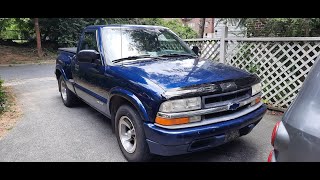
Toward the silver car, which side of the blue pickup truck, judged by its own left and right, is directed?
front

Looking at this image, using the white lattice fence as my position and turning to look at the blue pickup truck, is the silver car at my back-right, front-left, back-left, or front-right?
front-left

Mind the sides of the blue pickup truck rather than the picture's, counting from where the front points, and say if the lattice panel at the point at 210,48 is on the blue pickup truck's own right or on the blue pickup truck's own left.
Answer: on the blue pickup truck's own left

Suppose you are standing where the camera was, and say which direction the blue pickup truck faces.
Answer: facing the viewer and to the right of the viewer

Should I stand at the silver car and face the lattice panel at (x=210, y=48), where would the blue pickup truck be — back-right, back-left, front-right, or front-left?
front-left

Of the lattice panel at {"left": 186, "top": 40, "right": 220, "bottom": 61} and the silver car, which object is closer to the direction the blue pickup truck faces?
the silver car

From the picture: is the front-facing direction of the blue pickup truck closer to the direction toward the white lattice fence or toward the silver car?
the silver car

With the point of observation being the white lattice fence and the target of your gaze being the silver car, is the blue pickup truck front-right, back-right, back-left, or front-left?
front-right
